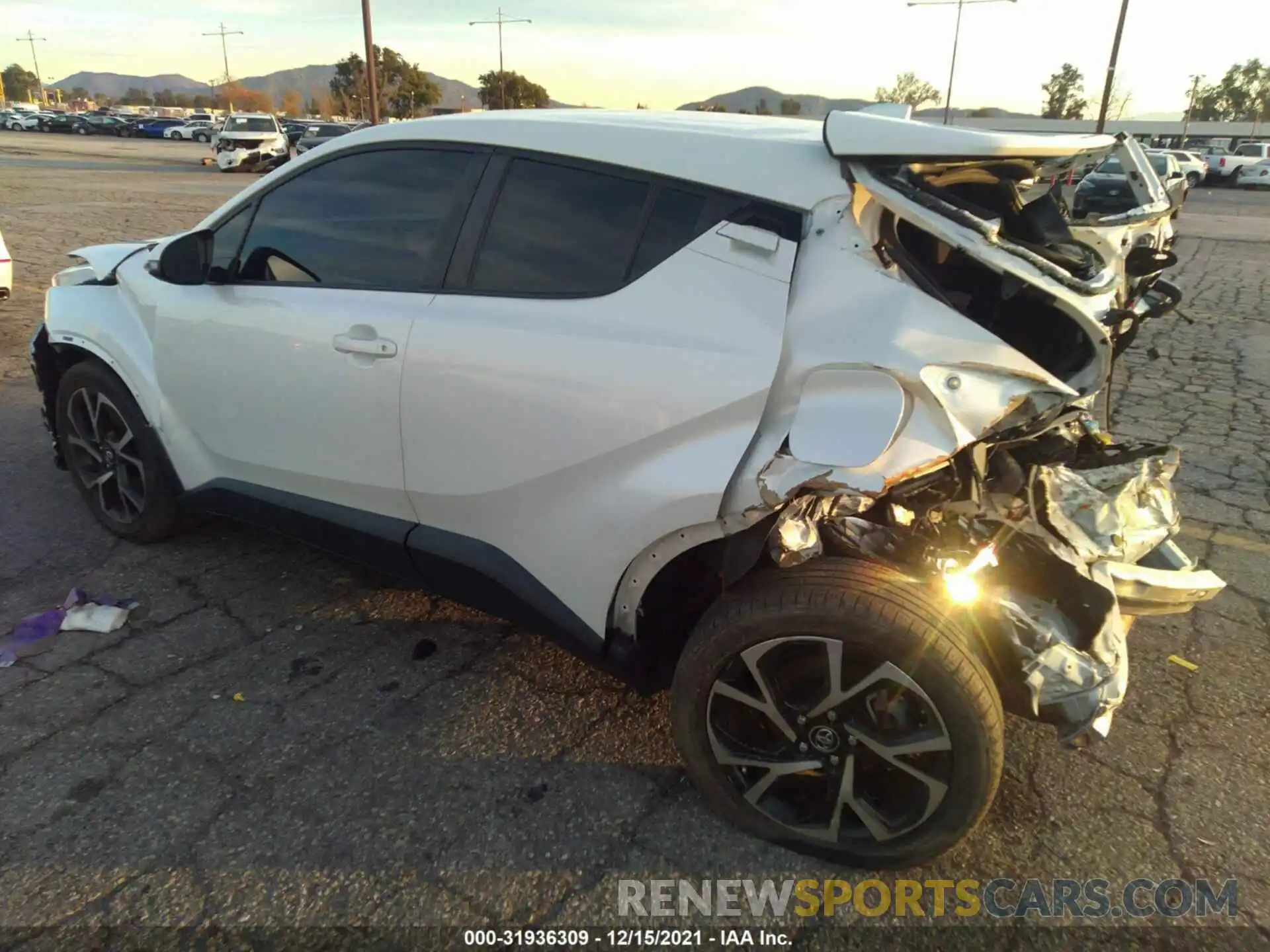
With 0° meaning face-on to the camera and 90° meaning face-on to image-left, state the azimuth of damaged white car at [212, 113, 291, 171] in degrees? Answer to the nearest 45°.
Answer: approximately 0°

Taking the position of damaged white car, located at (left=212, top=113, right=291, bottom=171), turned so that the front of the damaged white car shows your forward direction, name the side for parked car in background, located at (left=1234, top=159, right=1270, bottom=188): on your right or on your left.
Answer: on your left

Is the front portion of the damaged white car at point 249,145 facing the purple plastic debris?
yes

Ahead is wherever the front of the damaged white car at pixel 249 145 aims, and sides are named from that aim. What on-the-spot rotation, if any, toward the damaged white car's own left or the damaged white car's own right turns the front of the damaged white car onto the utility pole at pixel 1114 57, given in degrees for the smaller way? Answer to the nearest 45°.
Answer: approximately 90° to the damaged white car's own left

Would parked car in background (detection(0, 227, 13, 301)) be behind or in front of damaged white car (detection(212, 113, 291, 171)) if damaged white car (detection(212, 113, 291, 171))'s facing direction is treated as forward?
in front

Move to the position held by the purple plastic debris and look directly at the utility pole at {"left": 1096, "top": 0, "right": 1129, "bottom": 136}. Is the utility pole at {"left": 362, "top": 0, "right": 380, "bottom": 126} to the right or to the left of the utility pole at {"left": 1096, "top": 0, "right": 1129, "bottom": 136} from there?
left

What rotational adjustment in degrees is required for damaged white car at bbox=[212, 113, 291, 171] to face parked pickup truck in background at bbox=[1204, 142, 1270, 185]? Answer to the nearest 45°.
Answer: approximately 90° to its left

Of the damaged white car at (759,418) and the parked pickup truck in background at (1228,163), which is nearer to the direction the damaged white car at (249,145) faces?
the damaged white car

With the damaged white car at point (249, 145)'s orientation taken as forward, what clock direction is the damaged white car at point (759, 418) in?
the damaged white car at point (759, 418) is roughly at 12 o'clock from the damaged white car at point (249, 145).
